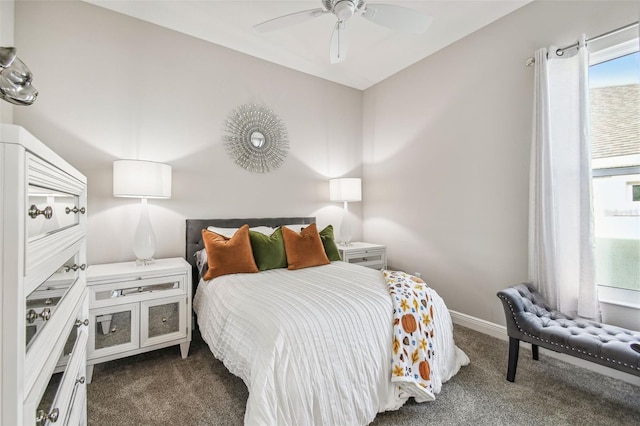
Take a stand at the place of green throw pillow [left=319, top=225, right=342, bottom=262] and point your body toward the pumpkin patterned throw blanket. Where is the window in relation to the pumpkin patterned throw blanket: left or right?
left

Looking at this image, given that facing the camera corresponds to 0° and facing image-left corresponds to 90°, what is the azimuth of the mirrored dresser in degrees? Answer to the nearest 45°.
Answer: approximately 270°

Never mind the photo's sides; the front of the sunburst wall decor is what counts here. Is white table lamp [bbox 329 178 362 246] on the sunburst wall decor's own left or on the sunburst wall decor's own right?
on the sunburst wall decor's own left

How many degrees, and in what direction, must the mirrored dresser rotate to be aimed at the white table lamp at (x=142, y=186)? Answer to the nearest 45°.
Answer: approximately 90° to its left

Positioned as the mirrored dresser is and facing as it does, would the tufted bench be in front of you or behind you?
in front

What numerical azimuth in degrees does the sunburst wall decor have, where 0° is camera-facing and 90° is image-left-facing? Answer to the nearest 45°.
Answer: approximately 0°

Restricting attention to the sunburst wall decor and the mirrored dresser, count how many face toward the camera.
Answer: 1

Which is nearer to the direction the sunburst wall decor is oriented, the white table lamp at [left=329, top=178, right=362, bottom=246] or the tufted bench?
the tufted bench
